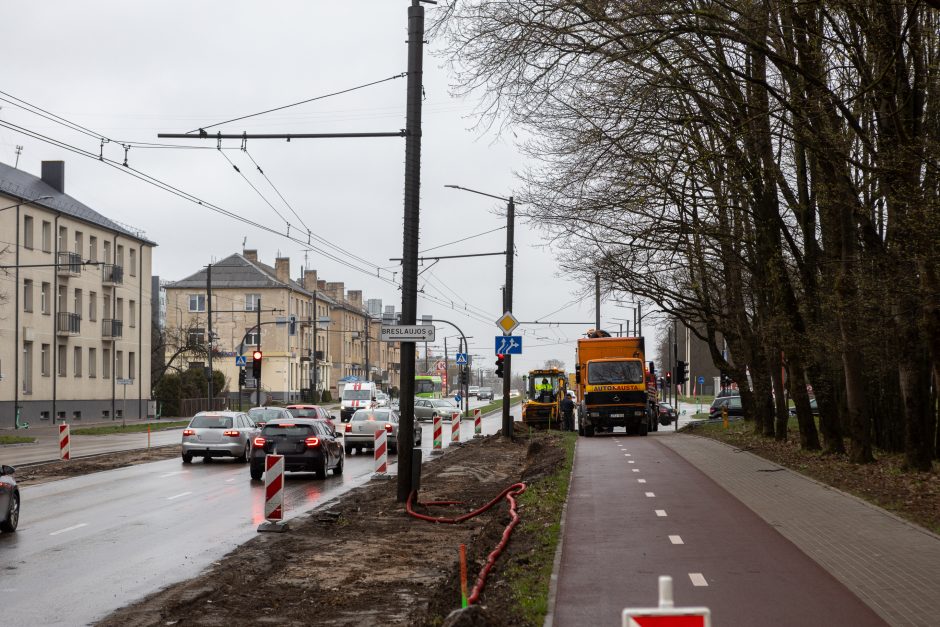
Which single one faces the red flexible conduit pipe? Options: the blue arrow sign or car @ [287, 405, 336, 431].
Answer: the blue arrow sign

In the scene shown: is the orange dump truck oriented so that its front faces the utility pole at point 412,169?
yes

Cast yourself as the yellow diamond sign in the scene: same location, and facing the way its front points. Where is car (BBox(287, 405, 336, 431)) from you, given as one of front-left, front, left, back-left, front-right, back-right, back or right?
back-right

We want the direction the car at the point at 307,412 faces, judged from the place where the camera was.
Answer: facing away from the viewer and to the right of the viewer

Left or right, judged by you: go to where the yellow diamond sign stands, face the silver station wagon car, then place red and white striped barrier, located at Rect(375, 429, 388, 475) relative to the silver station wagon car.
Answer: left

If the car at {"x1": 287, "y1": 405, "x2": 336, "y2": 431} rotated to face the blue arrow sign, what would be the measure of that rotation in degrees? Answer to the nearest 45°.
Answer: approximately 90° to its right
